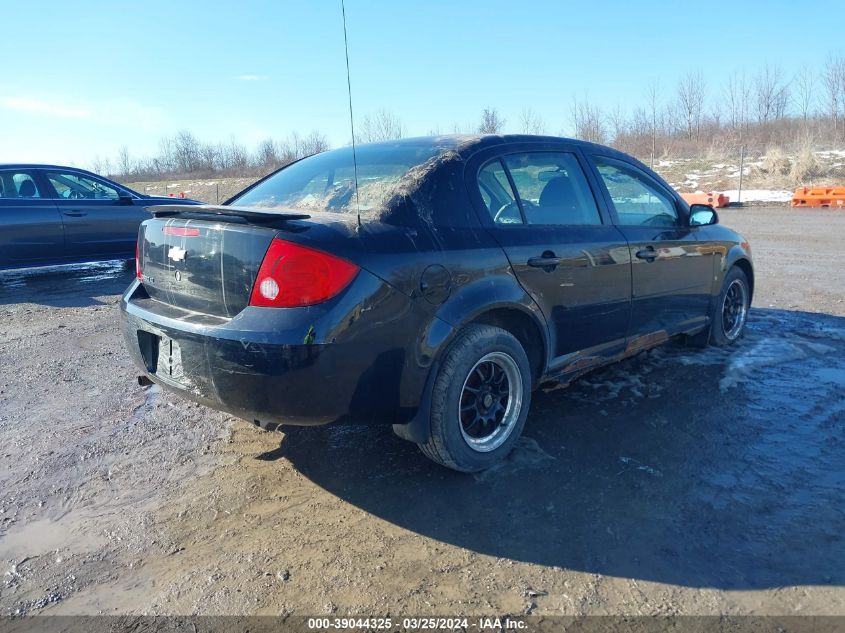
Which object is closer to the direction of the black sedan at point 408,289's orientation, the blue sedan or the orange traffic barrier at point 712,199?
the orange traffic barrier

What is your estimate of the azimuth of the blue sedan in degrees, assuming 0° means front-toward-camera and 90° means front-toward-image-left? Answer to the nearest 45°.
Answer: approximately 270°

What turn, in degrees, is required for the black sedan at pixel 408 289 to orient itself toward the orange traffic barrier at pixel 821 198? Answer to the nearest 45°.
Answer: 0° — it already faces it

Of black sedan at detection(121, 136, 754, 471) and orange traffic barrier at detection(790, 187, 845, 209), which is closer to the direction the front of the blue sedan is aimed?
the orange traffic barrier

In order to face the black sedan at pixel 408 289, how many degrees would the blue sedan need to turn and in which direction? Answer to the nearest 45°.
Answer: approximately 90° to its right

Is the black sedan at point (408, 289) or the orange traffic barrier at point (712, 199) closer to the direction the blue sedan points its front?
the orange traffic barrier

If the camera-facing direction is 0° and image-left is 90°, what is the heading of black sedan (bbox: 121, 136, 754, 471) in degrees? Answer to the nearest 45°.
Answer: approximately 225°
